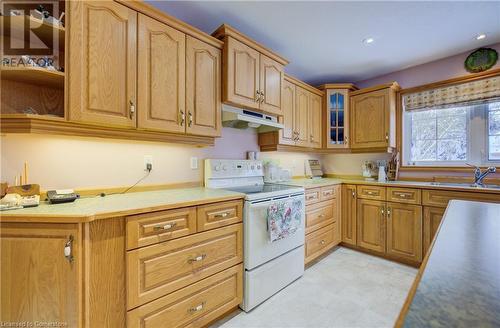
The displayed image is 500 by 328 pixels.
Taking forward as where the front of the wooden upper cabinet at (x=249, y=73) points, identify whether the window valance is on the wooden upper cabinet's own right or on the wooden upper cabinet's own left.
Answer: on the wooden upper cabinet's own left

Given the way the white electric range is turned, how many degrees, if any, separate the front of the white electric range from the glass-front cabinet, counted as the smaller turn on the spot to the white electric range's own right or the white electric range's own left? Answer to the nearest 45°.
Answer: approximately 90° to the white electric range's own left

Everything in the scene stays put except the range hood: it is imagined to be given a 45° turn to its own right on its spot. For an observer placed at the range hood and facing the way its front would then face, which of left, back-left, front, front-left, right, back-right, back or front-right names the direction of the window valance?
left

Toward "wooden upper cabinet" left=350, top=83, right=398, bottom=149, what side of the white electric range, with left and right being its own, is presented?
left

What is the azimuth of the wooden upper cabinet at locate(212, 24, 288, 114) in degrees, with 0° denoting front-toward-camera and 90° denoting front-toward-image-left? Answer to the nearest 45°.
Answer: approximately 315°

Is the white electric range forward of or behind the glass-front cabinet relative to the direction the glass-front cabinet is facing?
forward

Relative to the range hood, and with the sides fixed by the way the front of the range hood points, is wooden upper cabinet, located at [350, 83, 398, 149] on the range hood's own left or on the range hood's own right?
on the range hood's own left

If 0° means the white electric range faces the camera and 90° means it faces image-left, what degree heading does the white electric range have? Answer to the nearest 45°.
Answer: approximately 315°

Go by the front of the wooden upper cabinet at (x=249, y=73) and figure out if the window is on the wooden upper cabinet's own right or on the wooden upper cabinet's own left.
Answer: on the wooden upper cabinet's own left
